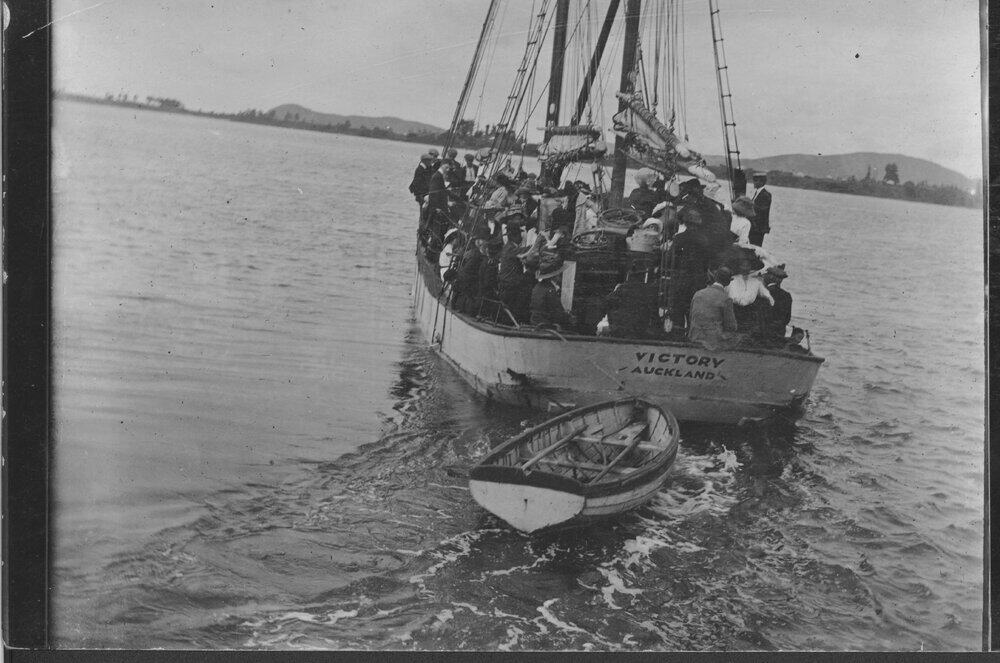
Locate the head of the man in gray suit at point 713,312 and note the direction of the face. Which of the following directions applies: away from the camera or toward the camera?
away from the camera

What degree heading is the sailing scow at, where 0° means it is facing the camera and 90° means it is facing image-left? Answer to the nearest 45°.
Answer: approximately 135°
